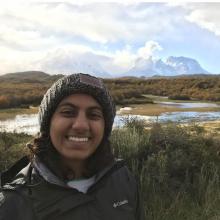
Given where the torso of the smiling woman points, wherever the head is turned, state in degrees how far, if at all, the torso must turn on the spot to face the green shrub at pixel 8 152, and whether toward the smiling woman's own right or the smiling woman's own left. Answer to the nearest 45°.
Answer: approximately 180°

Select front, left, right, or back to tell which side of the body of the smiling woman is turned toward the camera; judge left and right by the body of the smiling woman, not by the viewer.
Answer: front

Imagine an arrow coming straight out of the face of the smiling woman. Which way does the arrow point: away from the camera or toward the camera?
toward the camera
